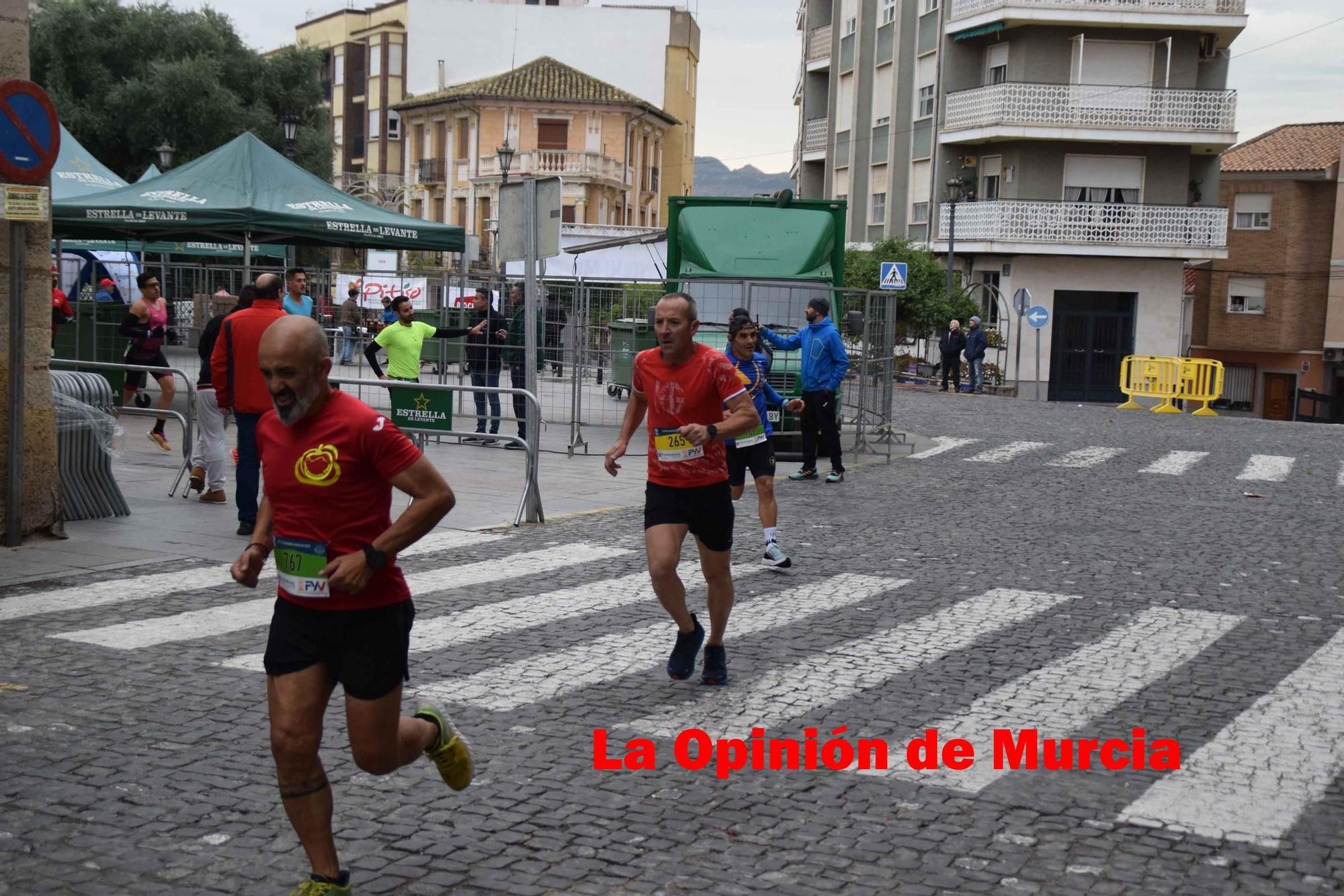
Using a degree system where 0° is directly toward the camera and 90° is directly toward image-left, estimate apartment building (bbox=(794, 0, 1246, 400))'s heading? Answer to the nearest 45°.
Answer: approximately 0°

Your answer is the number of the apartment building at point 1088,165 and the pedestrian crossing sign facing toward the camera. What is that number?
2

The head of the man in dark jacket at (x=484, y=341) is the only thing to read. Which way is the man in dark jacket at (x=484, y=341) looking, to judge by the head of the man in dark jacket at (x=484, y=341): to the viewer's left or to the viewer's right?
to the viewer's left

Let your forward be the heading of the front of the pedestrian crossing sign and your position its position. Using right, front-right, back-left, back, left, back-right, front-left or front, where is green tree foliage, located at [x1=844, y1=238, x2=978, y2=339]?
back

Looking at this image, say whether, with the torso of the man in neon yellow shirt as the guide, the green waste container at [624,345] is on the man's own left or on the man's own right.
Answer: on the man's own left

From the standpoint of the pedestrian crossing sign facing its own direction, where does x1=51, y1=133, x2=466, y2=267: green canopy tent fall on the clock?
The green canopy tent is roughly at 1 o'clock from the pedestrian crossing sign.

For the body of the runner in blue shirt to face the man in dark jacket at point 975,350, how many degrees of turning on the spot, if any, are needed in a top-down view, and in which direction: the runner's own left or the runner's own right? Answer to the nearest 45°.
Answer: approximately 135° to the runner's own left

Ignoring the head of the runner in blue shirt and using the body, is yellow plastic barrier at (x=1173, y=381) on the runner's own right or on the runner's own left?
on the runner's own left

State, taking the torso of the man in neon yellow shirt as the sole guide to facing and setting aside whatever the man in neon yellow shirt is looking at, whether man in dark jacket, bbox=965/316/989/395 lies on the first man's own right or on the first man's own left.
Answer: on the first man's own left

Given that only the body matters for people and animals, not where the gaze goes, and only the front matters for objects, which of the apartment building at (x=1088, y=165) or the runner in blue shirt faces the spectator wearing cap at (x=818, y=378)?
the apartment building

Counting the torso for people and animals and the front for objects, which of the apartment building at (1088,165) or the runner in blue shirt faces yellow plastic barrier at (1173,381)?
the apartment building

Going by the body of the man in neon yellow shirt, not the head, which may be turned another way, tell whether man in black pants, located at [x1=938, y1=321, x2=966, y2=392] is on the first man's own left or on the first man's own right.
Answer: on the first man's own left

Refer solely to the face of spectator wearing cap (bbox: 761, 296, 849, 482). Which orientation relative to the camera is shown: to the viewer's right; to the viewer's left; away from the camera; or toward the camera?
to the viewer's left

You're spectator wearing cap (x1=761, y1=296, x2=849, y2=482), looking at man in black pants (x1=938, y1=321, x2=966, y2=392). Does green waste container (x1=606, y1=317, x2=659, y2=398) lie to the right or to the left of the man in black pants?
left

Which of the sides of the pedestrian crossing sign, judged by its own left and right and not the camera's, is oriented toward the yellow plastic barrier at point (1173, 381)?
left
